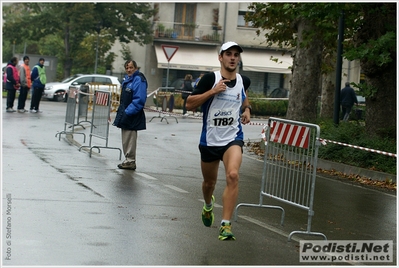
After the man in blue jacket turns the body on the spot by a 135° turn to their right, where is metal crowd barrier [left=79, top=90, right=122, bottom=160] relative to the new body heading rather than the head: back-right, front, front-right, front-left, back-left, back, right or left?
front-left

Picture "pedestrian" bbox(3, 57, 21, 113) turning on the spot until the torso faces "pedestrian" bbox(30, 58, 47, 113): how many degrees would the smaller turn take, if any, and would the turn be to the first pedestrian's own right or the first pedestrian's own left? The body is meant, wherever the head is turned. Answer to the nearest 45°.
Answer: approximately 45° to the first pedestrian's own left

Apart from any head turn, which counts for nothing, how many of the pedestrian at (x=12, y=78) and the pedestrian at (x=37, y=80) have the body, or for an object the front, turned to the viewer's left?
0

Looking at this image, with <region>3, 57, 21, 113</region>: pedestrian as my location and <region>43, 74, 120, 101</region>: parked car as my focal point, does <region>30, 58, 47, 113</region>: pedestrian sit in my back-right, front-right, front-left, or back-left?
front-right

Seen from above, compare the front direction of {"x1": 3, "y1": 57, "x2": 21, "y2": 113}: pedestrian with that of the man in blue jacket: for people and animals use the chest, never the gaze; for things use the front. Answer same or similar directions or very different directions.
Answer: very different directions

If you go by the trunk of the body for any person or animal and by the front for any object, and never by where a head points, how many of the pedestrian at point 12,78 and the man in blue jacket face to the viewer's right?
1

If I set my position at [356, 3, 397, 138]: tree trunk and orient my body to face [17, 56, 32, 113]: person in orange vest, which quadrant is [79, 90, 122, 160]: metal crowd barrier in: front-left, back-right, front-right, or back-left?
front-left
